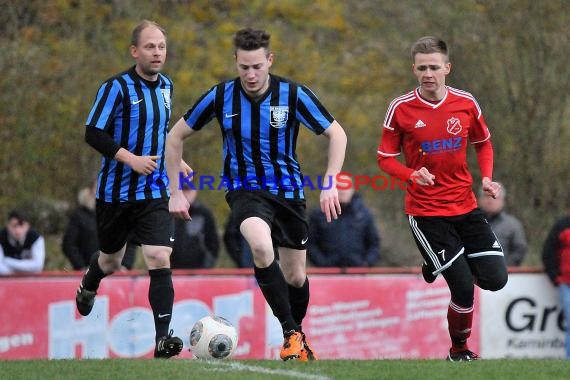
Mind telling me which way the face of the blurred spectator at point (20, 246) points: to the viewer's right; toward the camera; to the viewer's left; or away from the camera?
toward the camera

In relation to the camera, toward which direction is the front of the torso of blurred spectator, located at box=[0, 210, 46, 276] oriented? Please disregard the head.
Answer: toward the camera

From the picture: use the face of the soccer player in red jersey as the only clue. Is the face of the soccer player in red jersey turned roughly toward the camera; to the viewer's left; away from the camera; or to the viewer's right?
toward the camera

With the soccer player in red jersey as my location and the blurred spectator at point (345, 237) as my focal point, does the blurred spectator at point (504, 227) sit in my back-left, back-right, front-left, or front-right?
front-right

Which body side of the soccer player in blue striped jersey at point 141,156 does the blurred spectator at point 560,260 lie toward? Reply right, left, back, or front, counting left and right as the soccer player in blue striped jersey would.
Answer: left

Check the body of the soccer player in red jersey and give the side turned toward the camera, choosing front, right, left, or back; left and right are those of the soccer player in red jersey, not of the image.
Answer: front

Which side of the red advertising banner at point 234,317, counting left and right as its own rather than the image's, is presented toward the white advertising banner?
left

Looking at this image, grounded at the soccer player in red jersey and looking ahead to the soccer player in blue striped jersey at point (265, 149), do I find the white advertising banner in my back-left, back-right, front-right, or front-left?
back-right

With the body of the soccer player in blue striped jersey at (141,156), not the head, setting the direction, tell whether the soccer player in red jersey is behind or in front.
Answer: in front

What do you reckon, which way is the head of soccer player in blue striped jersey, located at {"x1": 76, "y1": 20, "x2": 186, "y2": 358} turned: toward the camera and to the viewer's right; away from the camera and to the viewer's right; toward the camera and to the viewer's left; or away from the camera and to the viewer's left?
toward the camera and to the viewer's right
